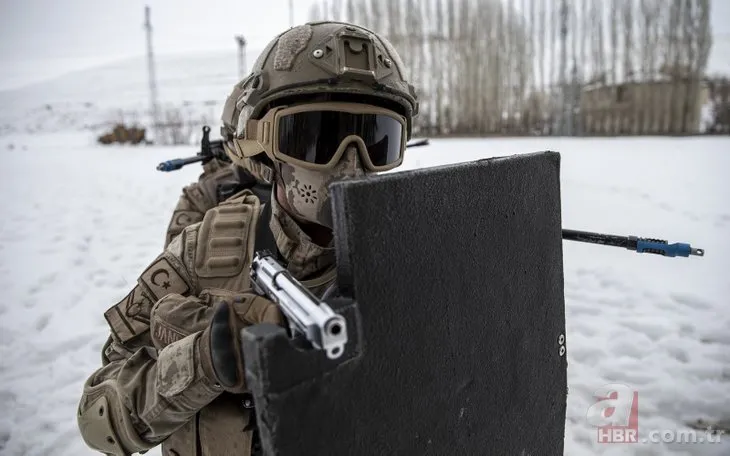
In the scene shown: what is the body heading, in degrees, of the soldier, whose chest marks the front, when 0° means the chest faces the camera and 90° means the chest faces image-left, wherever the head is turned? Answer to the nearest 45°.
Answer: approximately 315°

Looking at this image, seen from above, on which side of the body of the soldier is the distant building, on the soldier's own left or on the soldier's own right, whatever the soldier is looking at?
on the soldier's own left

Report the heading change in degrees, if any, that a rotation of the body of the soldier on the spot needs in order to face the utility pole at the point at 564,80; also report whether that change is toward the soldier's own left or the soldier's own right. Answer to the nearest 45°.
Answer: approximately 90° to the soldier's own left
